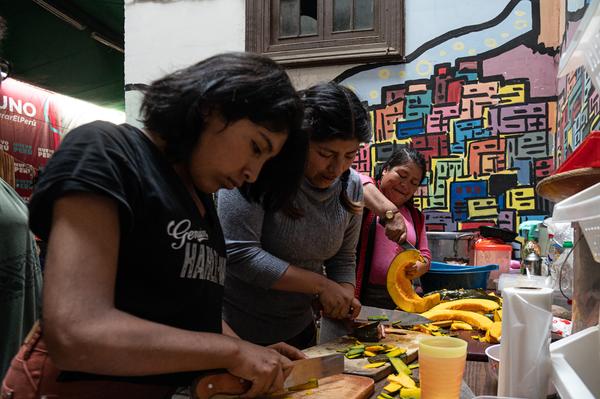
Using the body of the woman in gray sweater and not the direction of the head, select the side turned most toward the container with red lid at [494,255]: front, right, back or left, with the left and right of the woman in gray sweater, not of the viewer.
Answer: left

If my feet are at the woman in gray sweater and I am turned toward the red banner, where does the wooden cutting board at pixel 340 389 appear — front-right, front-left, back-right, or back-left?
back-left

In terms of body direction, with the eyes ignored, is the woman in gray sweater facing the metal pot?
no

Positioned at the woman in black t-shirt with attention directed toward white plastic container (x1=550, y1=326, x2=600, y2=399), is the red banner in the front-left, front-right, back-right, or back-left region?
back-left

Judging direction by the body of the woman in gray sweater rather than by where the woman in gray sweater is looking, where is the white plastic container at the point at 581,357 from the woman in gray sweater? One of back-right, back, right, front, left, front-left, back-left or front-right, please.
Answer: front

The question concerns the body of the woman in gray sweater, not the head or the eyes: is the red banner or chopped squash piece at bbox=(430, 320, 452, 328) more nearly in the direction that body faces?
the chopped squash piece

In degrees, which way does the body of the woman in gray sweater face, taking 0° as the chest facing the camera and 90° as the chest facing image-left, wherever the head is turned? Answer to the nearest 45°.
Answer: approximately 315°

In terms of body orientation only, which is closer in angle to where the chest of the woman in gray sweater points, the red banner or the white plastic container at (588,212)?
the white plastic container

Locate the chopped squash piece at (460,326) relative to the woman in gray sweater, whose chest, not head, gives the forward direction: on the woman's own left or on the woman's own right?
on the woman's own left

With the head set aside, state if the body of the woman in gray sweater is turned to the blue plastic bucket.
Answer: no

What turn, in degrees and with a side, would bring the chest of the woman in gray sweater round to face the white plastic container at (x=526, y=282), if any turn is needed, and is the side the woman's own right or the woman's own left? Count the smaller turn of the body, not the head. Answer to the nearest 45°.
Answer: approximately 45° to the woman's own left

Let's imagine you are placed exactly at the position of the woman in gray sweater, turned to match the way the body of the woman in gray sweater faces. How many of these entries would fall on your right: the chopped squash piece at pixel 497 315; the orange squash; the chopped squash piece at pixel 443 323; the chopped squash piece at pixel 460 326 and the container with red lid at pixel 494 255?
0
